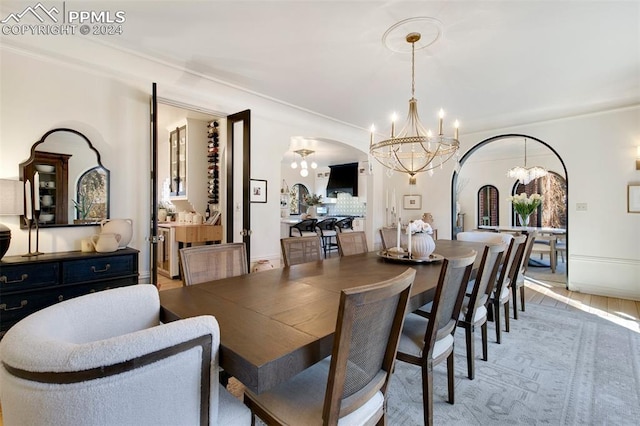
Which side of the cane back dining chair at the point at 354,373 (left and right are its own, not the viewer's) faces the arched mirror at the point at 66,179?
front

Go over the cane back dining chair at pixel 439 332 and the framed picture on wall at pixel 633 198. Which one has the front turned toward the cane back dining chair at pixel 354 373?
the framed picture on wall

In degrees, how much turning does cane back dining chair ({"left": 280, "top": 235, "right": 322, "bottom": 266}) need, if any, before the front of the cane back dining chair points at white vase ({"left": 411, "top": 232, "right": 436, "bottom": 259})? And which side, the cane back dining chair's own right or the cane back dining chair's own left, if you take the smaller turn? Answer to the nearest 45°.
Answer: approximately 45° to the cane back dining chair's own left

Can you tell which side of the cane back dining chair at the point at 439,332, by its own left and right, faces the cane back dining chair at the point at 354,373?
left

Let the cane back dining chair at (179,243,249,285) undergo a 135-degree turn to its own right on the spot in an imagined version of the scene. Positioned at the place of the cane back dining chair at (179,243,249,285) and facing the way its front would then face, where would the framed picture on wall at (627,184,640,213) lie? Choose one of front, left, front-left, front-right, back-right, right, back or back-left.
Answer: back

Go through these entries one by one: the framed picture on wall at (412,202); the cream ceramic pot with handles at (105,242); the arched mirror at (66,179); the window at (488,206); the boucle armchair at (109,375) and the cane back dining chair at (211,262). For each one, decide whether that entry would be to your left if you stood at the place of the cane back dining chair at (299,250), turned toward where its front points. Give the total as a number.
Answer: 2

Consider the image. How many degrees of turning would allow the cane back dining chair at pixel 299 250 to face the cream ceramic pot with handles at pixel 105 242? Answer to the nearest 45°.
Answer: approximately 135° to its right

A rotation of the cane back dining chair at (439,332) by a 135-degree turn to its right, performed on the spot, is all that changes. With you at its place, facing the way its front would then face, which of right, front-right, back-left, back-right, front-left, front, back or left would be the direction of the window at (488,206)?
left

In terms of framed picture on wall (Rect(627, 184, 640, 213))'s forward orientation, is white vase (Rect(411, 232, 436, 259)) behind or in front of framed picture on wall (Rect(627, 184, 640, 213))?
in front

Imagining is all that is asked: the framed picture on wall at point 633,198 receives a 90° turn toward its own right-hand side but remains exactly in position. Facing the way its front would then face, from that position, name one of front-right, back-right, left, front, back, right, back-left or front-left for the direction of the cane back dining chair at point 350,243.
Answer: front-left

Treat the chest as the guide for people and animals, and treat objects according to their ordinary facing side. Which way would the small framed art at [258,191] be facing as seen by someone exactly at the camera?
facing the viewer and to the right of the viewer

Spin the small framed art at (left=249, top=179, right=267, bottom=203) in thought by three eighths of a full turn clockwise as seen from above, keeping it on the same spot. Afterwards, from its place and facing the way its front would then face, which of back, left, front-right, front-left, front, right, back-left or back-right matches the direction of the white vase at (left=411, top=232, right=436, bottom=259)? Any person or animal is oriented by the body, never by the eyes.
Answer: back-left

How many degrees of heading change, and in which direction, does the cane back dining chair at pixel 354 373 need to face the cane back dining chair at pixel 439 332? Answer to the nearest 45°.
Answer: approximately 90° to its right

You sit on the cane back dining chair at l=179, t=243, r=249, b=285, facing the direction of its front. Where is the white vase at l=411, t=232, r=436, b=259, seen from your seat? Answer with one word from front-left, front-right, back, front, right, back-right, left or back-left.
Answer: front-left

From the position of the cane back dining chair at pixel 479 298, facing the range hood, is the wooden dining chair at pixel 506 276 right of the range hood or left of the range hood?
right

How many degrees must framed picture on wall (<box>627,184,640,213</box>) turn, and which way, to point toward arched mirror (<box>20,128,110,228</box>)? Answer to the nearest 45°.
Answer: approximately 45° to its right
